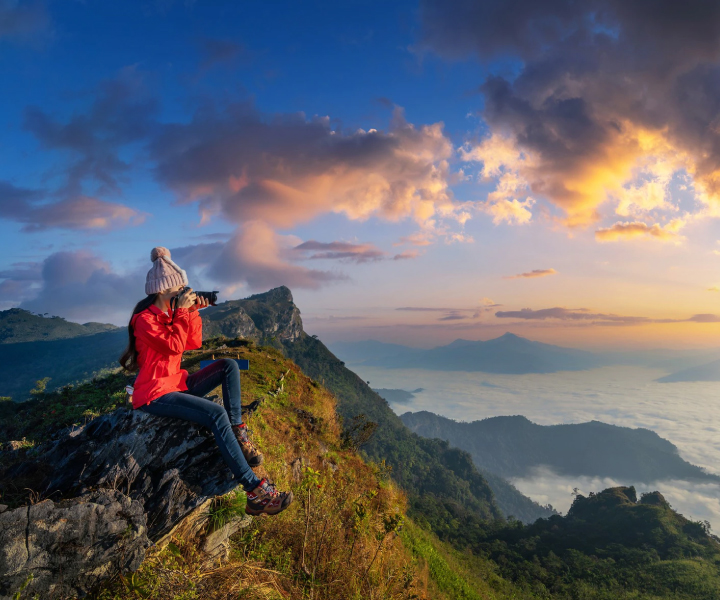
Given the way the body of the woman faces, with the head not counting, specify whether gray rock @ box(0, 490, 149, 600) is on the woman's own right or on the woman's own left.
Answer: on the woman's own right

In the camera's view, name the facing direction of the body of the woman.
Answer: to the viewer's right

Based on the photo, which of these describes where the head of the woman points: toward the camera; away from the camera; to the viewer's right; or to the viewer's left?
to the viewer's right
